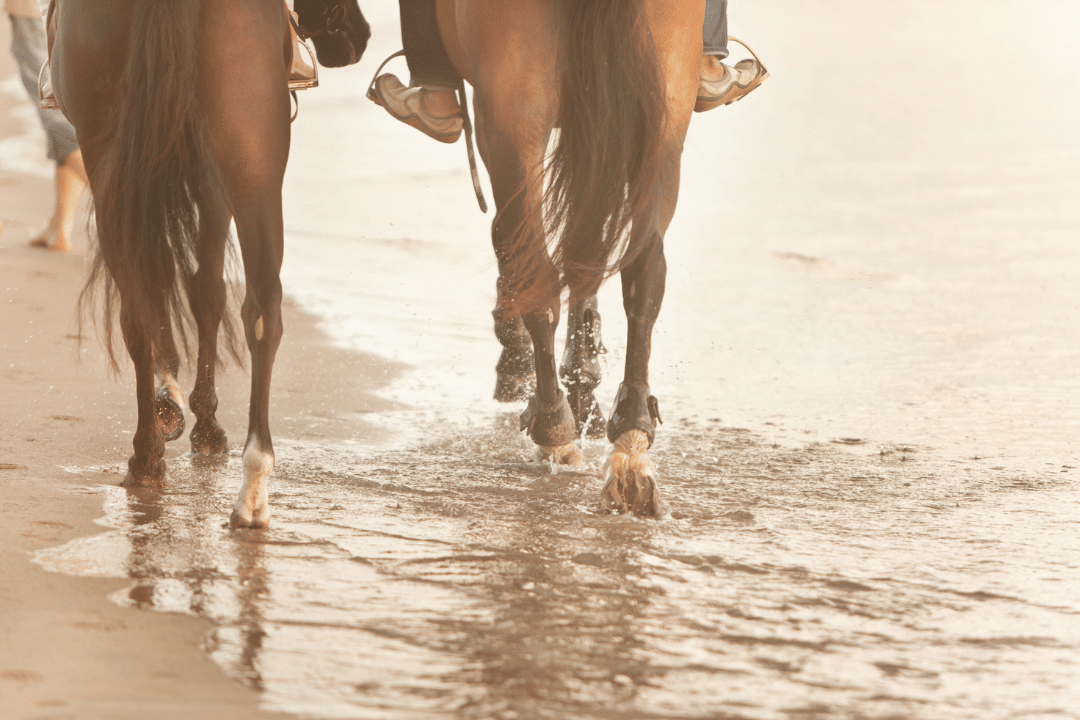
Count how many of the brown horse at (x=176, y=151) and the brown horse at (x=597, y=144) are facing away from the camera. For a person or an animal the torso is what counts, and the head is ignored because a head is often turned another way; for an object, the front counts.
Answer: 2

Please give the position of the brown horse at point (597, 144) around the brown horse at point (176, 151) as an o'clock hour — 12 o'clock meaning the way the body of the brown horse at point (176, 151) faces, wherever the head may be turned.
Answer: the brown horse at point (597, 144) is roughly at 3 o'clock from the brown horse at point (176, 151).

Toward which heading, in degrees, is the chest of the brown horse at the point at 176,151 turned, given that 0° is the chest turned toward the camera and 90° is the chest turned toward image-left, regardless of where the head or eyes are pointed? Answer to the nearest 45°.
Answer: approximately 180°

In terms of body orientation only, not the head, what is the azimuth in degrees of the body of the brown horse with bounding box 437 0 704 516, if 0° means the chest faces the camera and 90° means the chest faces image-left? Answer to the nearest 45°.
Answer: approximately 180°

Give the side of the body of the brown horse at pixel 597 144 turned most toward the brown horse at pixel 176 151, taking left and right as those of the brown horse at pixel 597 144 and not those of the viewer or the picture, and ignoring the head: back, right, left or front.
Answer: left
